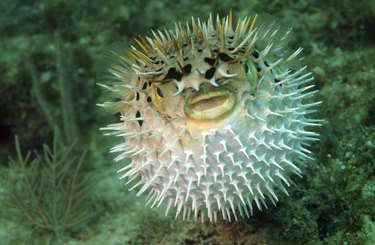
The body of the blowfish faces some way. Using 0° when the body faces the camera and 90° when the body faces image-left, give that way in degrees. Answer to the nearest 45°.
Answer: approximately 0°
